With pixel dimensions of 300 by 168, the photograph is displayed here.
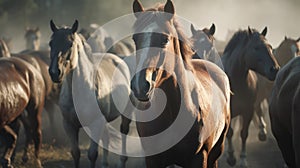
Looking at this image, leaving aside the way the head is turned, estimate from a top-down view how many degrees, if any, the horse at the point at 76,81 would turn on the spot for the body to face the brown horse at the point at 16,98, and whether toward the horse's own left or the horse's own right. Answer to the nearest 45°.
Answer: approximately 90° to the horse's own right

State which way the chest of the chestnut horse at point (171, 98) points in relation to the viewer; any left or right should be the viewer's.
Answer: facing the viewer and to the left of the viewer

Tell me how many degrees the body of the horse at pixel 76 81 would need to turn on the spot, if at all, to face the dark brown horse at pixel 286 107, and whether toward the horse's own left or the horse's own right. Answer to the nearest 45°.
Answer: approximately 90° to the horse's own left

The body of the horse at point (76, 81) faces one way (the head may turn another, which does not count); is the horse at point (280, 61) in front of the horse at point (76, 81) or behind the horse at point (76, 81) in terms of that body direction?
behind

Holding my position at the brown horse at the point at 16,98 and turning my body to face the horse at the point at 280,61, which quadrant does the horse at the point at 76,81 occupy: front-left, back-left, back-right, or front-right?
front-right
